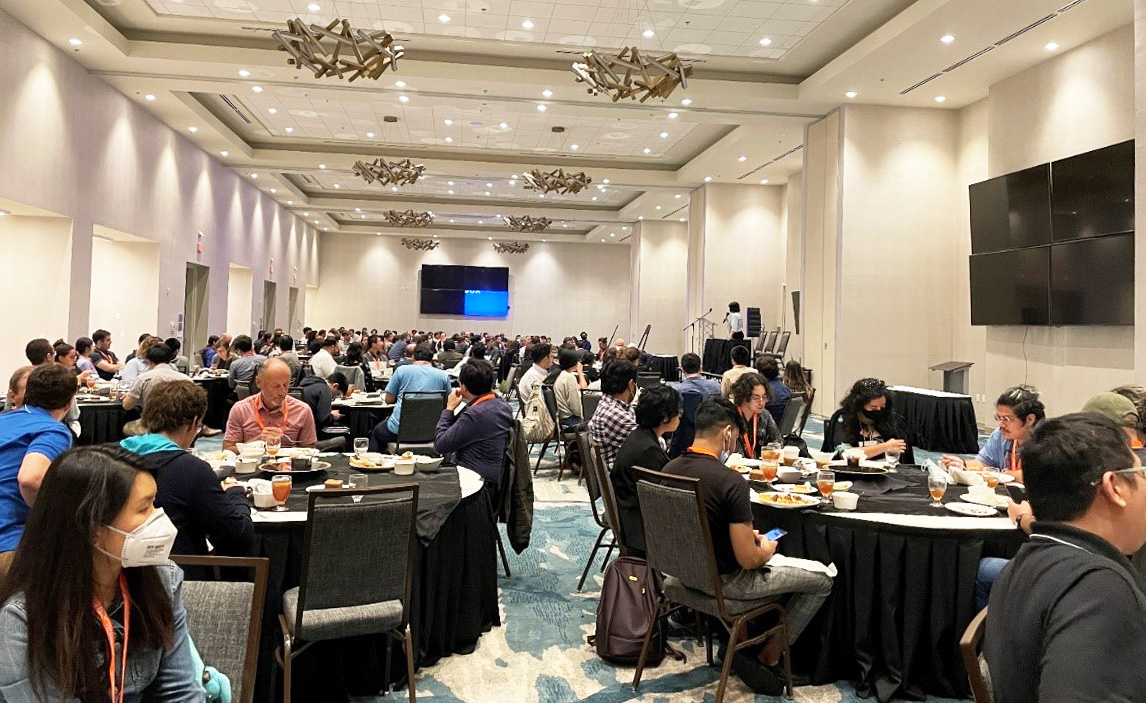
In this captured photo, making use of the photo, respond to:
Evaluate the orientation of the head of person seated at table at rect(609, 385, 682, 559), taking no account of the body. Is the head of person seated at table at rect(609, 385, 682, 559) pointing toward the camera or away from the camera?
away from the camera

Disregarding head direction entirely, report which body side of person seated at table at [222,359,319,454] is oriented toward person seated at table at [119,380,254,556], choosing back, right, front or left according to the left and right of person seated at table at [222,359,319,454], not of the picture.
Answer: front

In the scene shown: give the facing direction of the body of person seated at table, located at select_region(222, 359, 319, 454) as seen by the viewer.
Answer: toward the camera

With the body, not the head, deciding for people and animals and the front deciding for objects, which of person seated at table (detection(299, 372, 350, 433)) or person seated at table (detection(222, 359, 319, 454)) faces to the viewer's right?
person seated at table (detection(299, 372, 350, 433))

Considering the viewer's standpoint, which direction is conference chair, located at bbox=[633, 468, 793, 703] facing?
facing away from the viewer and to the right of the viewer

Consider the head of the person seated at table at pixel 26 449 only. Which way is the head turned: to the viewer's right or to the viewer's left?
to the viewer's right

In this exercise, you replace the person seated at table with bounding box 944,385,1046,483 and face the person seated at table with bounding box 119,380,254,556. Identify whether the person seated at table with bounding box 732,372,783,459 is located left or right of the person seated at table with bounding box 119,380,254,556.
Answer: right

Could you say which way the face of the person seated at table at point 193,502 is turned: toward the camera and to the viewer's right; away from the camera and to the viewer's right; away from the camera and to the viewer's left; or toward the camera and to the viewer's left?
away from the camera and to the viewer's right

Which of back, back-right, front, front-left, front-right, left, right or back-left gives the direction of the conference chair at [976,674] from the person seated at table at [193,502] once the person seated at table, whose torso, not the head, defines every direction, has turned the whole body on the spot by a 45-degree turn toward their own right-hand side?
front-right

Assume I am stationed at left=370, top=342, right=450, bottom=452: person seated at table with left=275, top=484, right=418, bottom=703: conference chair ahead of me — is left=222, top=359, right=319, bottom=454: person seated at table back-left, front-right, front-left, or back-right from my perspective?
front-right

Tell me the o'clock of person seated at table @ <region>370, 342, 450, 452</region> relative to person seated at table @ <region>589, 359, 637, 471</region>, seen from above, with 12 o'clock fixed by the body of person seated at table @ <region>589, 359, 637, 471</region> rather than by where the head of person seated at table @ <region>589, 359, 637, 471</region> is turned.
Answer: person seated at table @ <region>370, 342, 450, 452</region> is roughly at 9 o'clock from person seated at table @ <region>589, 359, 637, 471</region>.

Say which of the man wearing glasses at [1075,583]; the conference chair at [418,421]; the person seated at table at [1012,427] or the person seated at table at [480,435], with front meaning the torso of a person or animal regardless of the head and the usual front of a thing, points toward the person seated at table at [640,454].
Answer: the person seated at table at [1012,427]

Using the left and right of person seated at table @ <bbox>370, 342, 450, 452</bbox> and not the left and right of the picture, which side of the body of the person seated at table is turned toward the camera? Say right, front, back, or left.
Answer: back

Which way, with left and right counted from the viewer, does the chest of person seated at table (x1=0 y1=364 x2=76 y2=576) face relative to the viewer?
facing away from the viewer and to the right of the viewer

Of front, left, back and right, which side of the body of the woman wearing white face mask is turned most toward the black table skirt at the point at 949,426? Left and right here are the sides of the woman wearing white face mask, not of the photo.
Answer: left

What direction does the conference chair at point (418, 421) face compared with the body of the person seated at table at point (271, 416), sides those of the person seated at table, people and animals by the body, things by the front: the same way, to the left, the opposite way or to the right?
the opposite way

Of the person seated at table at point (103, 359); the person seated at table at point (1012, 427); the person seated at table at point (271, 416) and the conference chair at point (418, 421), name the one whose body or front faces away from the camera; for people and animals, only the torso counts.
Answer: the conference chair
